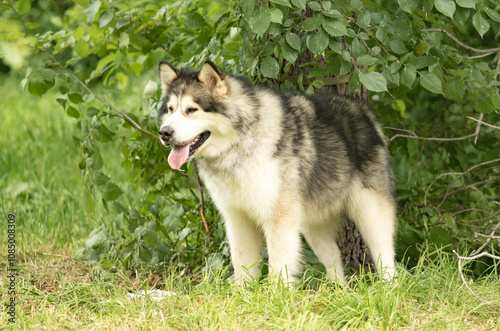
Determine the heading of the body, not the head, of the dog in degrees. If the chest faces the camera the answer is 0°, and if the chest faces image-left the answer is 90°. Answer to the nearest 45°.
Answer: approximately 45°
